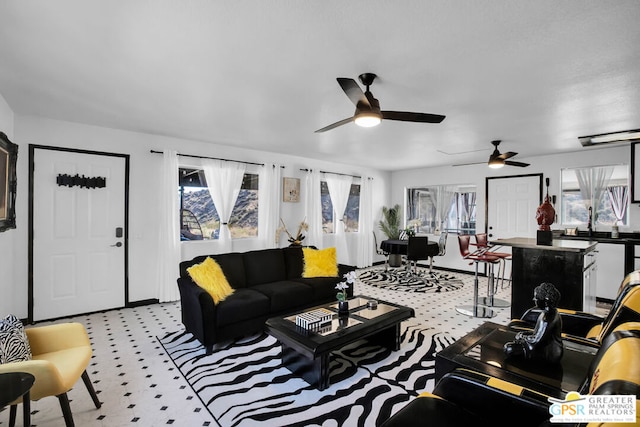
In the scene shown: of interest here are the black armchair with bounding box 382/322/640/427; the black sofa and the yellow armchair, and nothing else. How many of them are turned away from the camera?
0

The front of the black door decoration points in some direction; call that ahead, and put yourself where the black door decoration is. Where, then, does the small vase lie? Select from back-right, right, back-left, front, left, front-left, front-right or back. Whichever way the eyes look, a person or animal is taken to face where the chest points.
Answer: front-left

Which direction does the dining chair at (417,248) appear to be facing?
away from the camera

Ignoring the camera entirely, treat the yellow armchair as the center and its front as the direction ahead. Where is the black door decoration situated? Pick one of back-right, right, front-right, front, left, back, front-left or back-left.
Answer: left

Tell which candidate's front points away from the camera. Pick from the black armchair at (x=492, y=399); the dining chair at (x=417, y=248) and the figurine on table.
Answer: the dining chair

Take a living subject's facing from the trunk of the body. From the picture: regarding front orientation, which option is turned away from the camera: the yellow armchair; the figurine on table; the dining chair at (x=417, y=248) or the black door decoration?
the dining chair

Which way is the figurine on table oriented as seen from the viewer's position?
to the viewer's left

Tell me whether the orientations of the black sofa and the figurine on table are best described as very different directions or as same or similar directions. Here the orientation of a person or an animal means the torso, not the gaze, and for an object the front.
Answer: very different directions

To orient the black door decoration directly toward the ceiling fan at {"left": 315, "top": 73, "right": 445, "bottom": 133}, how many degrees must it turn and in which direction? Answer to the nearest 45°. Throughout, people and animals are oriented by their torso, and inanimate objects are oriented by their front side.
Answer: approximately 45° to its left

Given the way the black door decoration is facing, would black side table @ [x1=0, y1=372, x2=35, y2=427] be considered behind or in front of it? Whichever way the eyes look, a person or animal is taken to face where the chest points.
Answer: in front

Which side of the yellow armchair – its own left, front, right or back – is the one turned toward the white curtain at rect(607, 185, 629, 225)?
front

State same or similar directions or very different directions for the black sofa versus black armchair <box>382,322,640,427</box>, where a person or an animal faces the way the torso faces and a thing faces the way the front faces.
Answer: very different directions

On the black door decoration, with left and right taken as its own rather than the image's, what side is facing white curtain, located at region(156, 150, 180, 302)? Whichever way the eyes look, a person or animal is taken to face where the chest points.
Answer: left

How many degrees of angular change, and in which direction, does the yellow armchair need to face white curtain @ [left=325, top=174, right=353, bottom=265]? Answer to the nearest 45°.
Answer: approximately 45° to its left

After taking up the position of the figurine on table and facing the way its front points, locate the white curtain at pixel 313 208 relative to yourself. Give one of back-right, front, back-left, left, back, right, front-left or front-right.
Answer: front-right

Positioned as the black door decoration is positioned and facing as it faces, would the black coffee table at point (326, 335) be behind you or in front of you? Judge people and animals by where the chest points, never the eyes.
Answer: in front

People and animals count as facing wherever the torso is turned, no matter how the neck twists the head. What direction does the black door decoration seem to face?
toward the camera

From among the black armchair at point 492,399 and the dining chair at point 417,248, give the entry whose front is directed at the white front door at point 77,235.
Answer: the black armchair

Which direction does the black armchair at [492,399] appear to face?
to the viewer's left

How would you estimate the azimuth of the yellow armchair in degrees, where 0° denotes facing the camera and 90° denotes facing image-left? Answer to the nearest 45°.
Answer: approximately 270°
